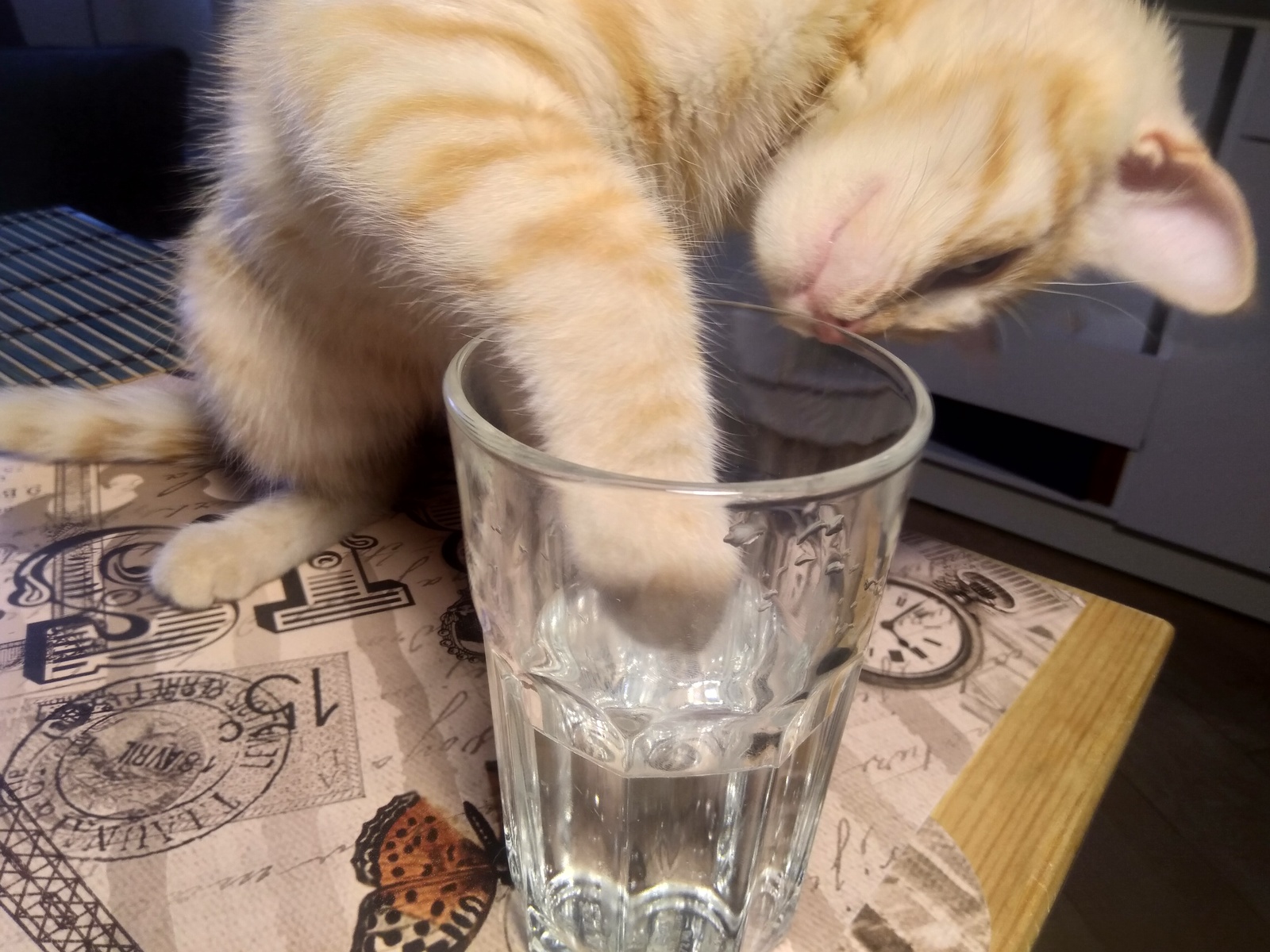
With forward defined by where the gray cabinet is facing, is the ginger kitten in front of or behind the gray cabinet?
in front

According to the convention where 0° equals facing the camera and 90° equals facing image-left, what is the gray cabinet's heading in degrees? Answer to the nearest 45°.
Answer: approximately 45°

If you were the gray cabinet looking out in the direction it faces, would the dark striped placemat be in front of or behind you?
in front

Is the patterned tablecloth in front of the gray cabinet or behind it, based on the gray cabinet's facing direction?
in front

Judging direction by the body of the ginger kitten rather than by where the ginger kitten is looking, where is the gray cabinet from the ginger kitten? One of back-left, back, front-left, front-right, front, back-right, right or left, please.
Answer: left

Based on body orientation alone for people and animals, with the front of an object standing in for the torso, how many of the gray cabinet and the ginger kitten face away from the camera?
0
